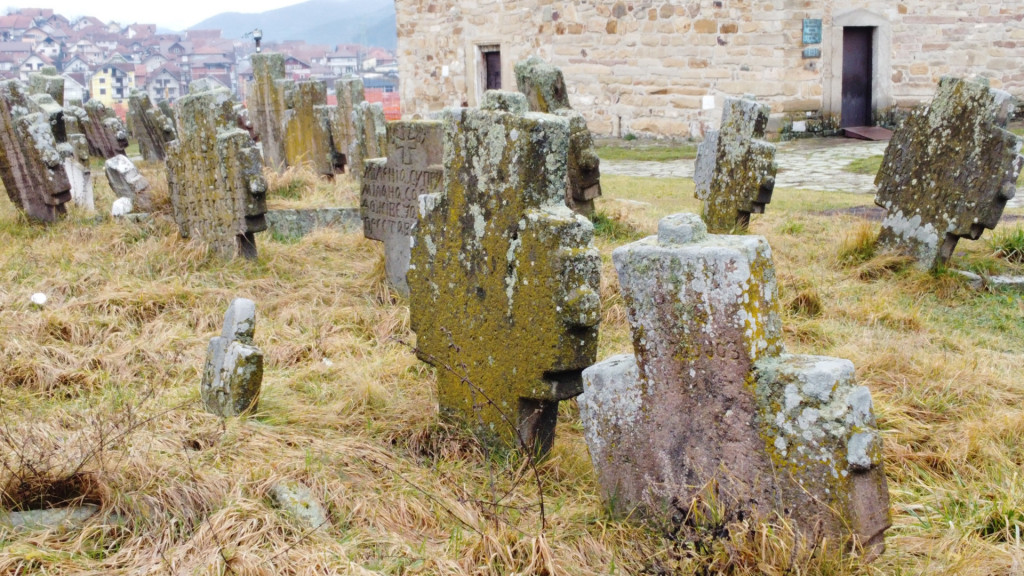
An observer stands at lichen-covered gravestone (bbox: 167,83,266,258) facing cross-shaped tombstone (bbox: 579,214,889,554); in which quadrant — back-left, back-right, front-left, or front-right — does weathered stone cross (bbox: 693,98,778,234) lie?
front-left

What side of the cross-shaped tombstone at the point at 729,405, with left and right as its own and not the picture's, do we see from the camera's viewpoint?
front

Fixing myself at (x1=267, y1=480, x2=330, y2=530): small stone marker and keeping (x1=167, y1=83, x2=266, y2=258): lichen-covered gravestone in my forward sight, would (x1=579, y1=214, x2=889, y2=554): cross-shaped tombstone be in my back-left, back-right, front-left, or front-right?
back-right

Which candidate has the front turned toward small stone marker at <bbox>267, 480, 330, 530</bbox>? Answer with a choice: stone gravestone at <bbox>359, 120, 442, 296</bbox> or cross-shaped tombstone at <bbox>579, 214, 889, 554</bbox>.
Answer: the stone gravestone

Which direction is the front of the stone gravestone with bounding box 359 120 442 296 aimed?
toward the camera

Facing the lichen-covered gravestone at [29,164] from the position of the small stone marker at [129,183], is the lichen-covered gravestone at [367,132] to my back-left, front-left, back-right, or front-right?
back-right

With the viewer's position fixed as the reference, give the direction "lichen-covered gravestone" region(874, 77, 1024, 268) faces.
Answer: facing the viewer and to the left of the viewer

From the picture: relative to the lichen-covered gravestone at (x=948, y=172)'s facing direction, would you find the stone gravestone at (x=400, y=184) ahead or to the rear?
ahead

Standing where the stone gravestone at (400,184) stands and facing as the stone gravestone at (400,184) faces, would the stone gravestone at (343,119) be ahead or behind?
behind

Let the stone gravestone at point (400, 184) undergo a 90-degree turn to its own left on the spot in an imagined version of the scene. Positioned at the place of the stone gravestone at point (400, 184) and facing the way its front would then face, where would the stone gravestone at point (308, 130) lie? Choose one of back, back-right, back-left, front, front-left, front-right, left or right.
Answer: left

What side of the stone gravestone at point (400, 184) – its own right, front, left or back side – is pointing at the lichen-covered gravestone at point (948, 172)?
left

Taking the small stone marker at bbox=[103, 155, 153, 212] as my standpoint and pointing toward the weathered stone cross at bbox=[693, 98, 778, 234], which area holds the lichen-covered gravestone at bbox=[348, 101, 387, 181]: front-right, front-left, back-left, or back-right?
front-left

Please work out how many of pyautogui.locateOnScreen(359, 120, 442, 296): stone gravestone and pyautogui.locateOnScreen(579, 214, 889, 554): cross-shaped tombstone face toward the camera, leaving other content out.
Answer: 2

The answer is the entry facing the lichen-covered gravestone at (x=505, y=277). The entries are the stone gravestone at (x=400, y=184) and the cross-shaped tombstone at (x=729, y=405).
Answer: the stone gravestone

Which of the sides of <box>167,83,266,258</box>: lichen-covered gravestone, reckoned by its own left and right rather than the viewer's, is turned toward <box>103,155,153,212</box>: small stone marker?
right
